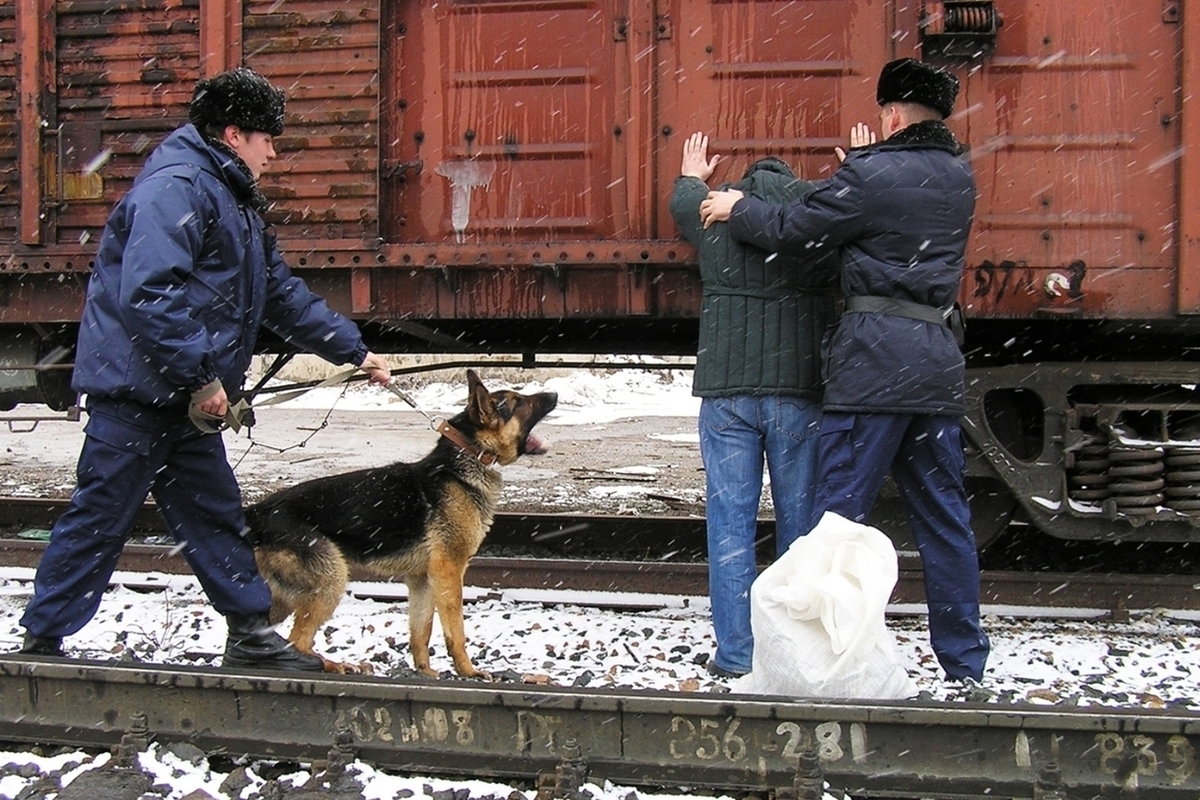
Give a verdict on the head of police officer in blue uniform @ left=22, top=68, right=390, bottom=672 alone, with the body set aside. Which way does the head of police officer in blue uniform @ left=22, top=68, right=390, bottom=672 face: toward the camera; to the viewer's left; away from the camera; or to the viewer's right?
to the viewer's right

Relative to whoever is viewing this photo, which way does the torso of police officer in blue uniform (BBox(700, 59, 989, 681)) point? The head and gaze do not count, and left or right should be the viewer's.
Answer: facing away from the viewer and to the left of the viewer

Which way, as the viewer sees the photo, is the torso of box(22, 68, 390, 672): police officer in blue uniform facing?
to the viewer's right

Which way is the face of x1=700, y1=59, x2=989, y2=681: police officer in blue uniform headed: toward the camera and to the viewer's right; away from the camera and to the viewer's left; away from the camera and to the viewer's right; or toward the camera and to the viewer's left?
away from the camera and to the viewer's left

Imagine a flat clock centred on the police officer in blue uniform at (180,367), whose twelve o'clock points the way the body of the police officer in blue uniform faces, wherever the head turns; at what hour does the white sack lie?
The white sack is roughly at 1 o'clock from the police officer in blue uniform.

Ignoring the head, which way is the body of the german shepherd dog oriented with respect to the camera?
to the viewer's right

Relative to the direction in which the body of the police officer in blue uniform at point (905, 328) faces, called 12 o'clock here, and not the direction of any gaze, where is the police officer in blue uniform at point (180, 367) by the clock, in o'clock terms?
the police officer in blue uniform at point (180, 367) is roughly at 10 o'clock from the police officer in blue uniform at point (905, 328).

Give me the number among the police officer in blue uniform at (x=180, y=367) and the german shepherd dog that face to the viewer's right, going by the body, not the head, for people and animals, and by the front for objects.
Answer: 2

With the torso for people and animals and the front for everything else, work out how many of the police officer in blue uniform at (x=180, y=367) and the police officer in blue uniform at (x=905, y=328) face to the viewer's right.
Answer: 1

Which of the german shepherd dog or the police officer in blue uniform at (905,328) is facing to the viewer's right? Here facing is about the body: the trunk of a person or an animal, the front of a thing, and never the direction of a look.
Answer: the german shepherd dog

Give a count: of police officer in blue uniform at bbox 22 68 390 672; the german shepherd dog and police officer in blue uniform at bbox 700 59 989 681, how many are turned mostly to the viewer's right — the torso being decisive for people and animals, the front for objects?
2

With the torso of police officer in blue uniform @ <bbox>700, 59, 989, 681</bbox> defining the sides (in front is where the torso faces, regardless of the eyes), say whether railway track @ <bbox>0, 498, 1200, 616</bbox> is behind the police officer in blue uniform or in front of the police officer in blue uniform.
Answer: in front
